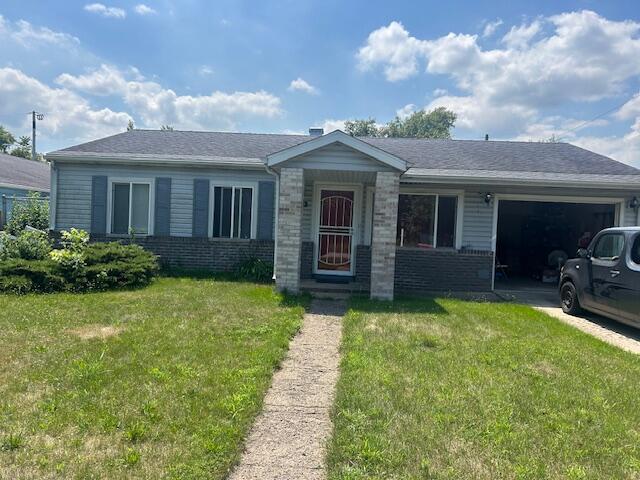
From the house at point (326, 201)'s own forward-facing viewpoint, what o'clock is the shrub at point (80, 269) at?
The shrub is roughly at 2 o'clock from the house.

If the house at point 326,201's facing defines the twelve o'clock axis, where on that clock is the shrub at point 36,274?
The shrub is roughly at 2 o'clock from the house.

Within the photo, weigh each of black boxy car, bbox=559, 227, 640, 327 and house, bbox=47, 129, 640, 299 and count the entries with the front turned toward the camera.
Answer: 1

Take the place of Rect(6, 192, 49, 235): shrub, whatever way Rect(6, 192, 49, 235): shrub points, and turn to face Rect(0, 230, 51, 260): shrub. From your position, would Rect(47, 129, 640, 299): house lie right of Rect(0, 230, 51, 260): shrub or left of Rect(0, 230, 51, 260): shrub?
left

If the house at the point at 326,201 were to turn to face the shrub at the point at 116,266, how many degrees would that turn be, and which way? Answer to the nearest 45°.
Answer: approximately 45° to its right

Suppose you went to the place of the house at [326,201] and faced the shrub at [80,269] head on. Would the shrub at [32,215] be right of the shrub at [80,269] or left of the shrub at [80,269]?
right

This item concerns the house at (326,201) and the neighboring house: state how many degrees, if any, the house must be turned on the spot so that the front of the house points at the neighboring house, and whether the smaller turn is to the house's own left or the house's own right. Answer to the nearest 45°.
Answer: approximately 135° to the house's own right
